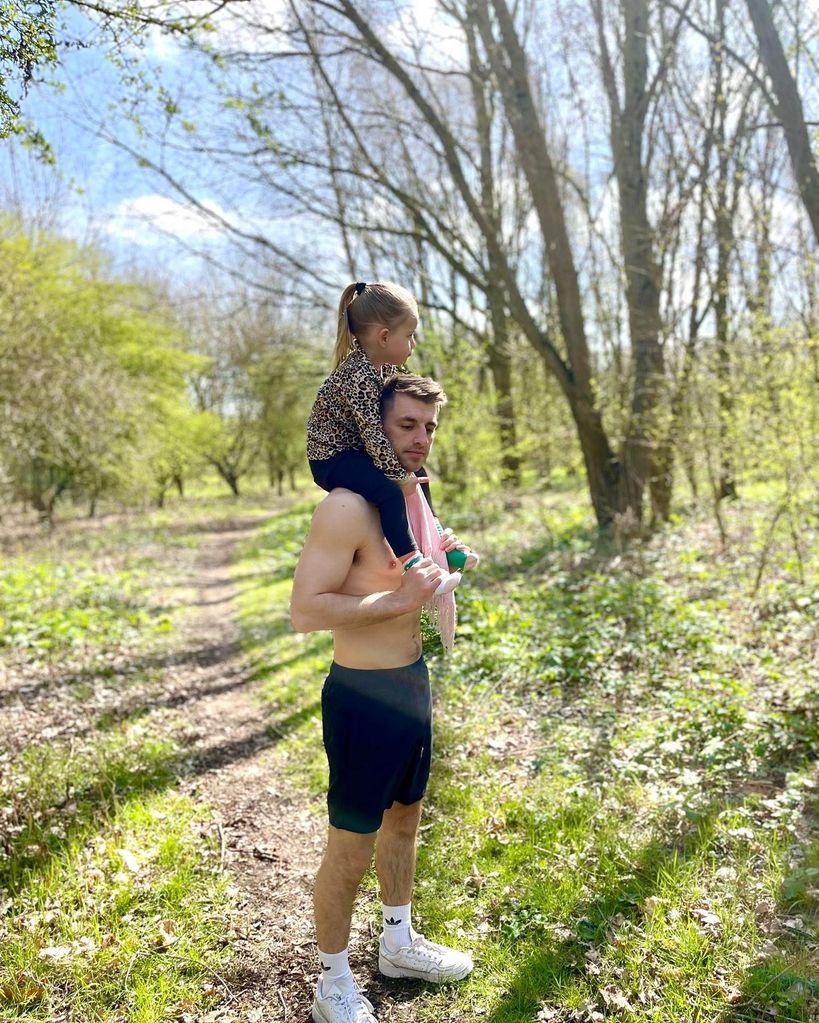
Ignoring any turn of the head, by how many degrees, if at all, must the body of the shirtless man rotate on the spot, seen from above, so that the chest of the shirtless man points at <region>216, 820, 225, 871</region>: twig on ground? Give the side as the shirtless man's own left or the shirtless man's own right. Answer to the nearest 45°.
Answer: approximately 180°

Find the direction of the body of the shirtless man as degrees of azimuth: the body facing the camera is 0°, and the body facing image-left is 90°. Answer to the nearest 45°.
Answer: approximately 315°

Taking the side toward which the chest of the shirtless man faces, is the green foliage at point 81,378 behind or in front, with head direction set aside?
behind

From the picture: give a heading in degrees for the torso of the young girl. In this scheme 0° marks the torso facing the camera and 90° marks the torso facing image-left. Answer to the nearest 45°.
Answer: approximately 270°

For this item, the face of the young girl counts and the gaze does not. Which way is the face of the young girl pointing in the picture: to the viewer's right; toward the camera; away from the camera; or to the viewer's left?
to the viewer's right
